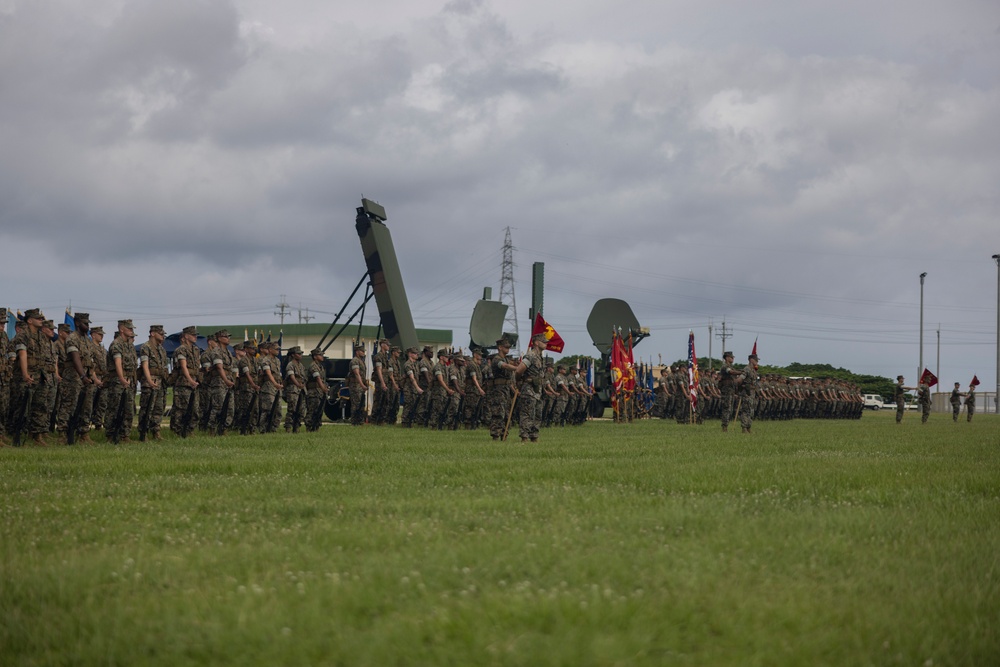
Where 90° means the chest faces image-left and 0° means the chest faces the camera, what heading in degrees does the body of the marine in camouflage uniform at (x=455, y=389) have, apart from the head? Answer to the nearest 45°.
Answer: approximately 315°

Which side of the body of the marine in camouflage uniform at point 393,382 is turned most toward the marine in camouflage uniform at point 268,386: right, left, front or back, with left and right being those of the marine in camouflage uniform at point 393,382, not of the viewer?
right

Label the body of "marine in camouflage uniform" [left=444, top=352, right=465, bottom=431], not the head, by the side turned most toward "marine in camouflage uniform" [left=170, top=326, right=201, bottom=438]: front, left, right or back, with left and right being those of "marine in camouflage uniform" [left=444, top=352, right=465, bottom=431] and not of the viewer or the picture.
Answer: right

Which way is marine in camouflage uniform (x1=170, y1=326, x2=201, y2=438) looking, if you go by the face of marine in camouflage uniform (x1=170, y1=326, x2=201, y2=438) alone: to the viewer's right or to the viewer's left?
to the viewer's right

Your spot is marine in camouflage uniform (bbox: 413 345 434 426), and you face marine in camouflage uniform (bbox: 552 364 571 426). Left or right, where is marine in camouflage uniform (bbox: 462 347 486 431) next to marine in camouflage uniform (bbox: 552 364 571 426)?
right

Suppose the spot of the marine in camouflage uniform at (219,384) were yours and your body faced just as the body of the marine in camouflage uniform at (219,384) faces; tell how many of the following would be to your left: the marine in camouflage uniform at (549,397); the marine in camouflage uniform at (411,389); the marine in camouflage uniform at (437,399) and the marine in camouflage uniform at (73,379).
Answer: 3

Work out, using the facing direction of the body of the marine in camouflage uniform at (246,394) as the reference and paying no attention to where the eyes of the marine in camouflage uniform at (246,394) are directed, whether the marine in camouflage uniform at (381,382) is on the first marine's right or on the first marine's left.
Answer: on the first marine's left
